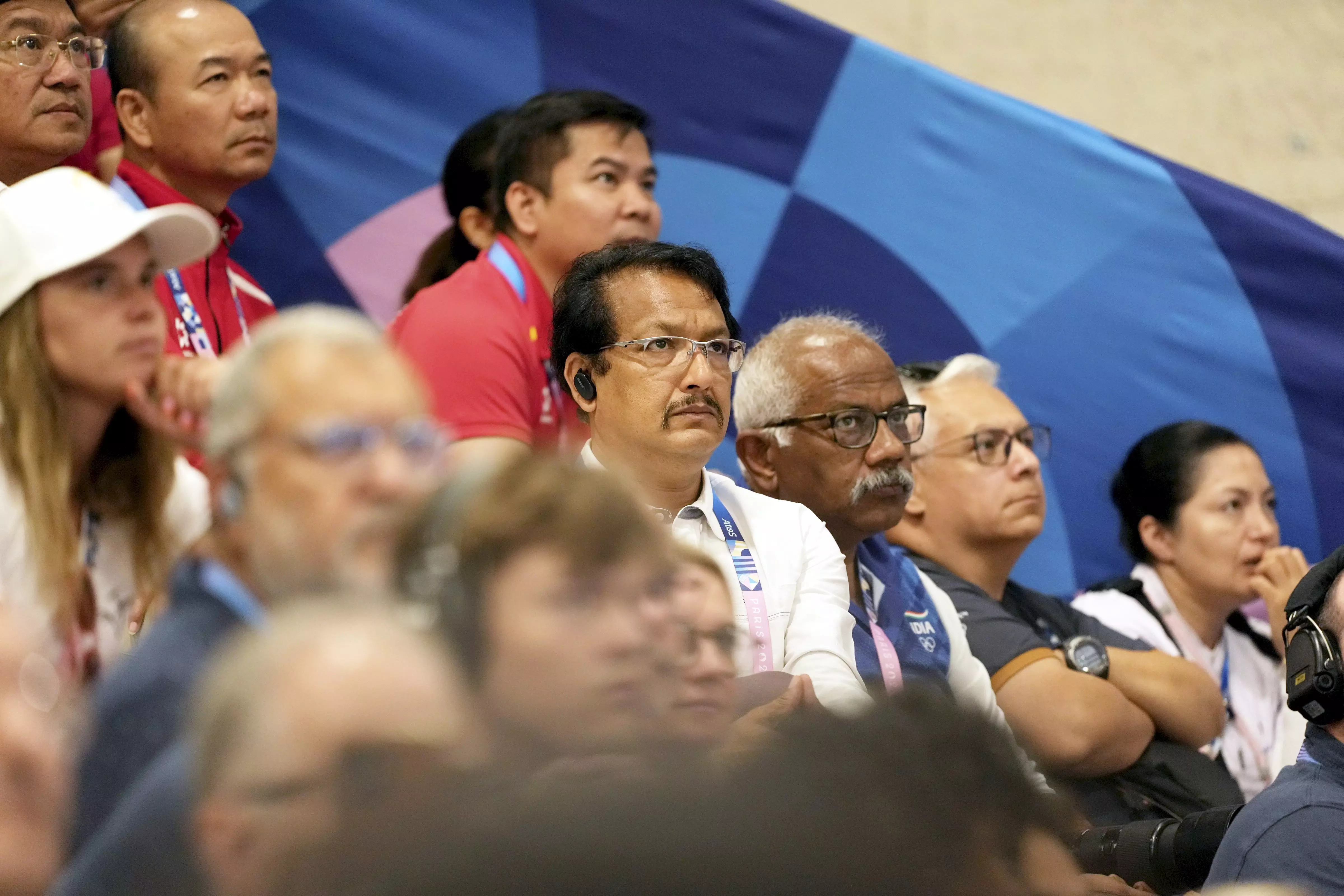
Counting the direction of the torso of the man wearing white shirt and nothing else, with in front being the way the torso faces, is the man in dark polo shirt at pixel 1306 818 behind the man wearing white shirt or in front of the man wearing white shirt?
in front

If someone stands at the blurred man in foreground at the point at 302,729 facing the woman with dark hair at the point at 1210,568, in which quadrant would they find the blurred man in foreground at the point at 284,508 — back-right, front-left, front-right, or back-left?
front-left

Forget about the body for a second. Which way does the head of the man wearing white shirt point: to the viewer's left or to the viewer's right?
to the viewer's right

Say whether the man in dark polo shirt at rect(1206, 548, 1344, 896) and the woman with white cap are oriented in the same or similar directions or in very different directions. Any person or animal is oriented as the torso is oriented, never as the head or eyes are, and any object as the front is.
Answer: same or similar directions

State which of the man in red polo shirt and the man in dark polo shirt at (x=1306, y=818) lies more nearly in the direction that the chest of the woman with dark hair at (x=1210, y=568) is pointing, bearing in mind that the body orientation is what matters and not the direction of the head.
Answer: the man in dark polo shirt

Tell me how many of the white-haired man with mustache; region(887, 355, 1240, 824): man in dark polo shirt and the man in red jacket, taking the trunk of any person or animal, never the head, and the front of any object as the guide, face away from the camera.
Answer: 0

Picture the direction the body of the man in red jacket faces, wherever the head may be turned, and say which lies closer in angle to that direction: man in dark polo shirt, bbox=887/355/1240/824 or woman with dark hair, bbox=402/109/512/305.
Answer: the man in dark polo shirt

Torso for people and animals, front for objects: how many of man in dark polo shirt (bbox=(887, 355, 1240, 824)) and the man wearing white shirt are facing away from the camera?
0

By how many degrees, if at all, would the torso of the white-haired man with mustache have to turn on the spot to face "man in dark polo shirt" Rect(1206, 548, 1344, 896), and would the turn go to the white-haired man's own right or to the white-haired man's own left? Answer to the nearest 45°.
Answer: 0° — they already face them

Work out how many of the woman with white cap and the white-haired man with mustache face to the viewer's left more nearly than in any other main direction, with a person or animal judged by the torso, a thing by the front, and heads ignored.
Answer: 0

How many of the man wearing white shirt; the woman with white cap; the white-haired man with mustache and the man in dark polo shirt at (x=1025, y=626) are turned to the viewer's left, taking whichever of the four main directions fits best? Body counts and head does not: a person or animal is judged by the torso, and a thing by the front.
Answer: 0

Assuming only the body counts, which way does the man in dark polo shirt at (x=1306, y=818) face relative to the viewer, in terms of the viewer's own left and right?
facing to the right of the viewer

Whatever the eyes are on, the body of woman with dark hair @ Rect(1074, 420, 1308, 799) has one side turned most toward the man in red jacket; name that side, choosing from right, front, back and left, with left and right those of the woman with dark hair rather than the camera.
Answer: right

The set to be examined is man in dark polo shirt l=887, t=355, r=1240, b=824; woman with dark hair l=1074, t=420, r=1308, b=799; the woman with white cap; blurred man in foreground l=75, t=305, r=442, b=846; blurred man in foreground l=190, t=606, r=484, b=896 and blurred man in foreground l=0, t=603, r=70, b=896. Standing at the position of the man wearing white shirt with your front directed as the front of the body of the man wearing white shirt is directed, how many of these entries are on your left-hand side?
2

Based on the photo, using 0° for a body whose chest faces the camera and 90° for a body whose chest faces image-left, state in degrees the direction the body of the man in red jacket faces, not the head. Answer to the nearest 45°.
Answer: approximately 315°

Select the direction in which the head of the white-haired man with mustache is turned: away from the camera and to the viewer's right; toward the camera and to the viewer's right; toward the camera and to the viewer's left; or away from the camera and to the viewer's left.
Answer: toward the camera and to the viewer's right

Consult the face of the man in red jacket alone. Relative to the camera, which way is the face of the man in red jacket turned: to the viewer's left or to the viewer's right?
to the viewer's right

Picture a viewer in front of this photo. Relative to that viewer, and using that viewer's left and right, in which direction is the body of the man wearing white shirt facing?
facing the viewer and to the right of the viewer

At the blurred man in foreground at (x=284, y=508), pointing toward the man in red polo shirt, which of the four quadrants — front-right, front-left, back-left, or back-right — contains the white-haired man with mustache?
front-right

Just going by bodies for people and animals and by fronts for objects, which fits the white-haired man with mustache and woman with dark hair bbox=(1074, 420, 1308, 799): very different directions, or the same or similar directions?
same or similar directions

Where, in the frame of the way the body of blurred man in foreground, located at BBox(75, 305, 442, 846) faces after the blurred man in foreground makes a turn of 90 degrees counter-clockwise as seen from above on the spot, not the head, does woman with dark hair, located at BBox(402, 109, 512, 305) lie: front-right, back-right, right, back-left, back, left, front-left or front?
front-left
